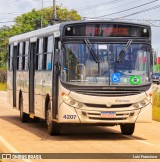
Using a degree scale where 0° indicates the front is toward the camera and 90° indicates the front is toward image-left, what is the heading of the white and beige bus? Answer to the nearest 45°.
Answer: approximately 0°
